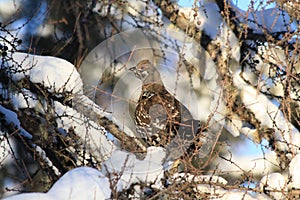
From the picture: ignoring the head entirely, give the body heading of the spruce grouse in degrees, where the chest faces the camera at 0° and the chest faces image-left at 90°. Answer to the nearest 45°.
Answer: approximately 45°
